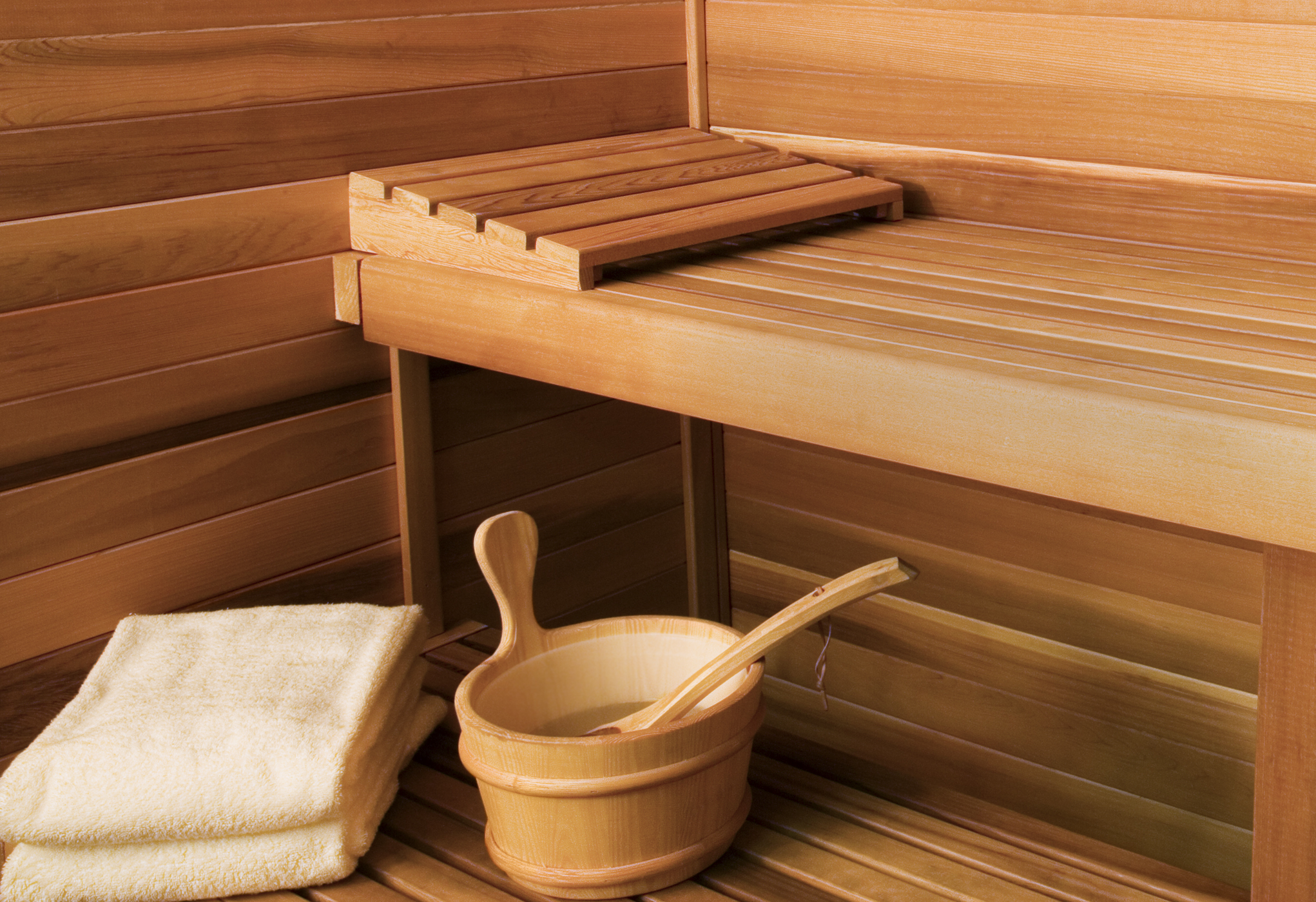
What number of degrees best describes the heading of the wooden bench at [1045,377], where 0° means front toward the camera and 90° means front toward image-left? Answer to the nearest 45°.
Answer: approximately 45°
